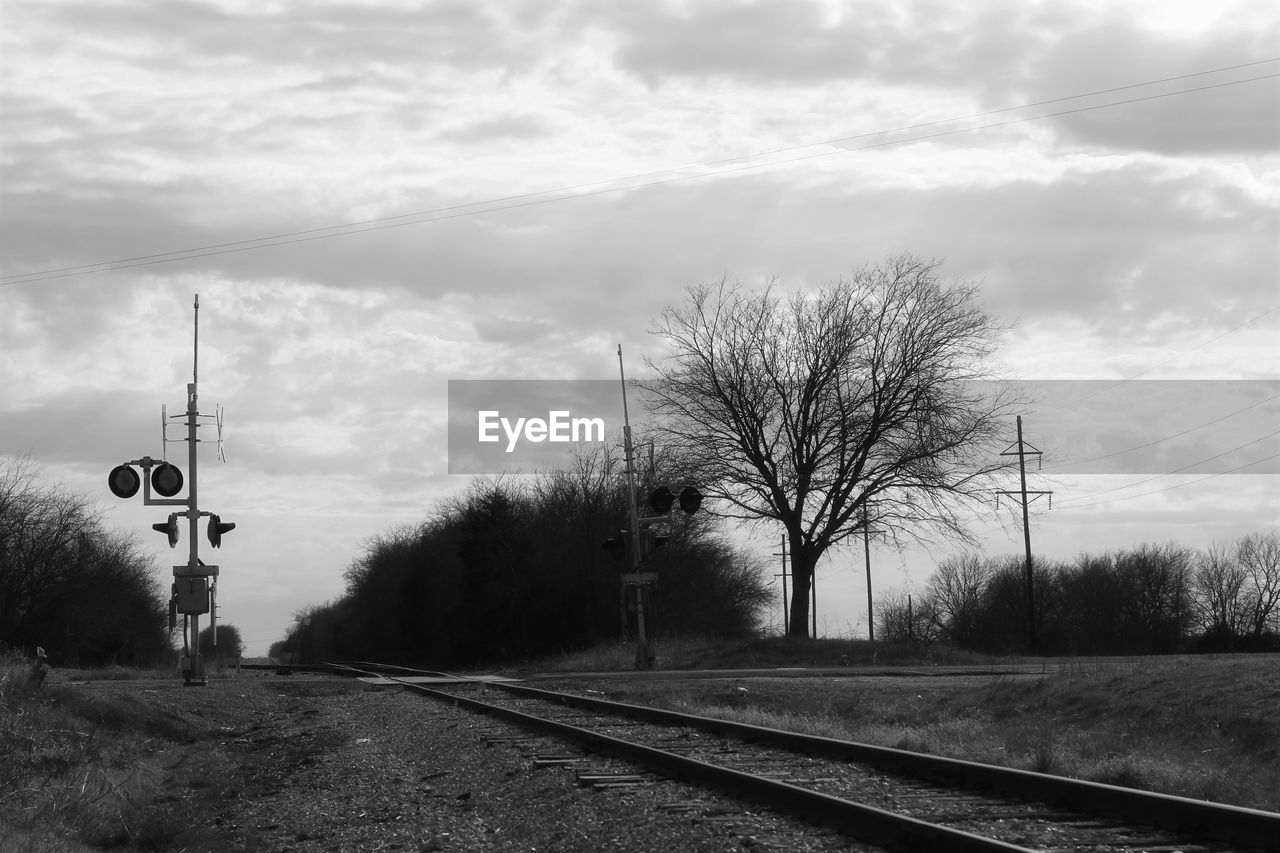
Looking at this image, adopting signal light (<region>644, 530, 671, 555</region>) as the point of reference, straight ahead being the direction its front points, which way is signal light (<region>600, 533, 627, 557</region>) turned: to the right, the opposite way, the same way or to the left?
the opposite way

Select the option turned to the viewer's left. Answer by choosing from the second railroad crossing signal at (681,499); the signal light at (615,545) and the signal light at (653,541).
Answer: the signal light at (615,545)

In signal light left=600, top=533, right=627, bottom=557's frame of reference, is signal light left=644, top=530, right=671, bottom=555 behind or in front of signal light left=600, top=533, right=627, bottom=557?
behind

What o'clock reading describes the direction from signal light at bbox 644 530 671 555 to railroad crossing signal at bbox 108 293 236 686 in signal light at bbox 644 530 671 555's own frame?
The railroad crossing signal is roughly at 5 o'clock from the signal light.

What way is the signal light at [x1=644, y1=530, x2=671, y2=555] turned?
to the viewer's right

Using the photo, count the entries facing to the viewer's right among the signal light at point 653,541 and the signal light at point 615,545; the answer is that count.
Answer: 1

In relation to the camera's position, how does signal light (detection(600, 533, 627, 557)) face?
facing to the left of the viewer

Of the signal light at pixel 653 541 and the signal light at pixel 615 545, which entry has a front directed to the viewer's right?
the signal light at pixel 653 541

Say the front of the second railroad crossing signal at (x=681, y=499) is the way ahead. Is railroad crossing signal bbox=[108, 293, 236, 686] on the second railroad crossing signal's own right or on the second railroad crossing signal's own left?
on the second railroad crossing signal's own right
